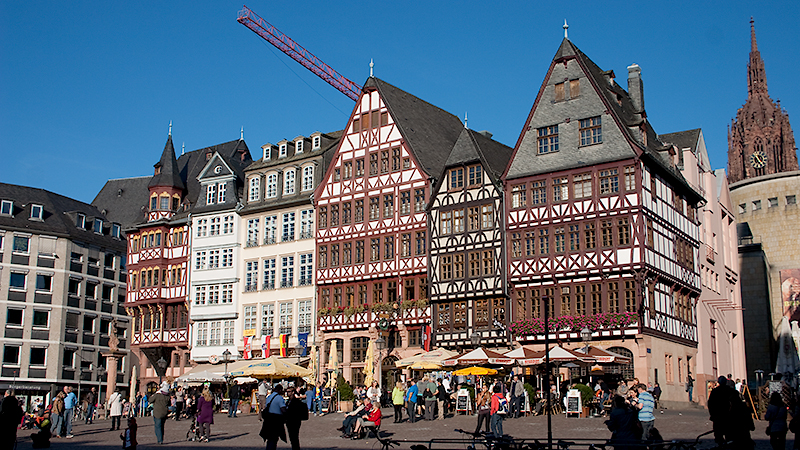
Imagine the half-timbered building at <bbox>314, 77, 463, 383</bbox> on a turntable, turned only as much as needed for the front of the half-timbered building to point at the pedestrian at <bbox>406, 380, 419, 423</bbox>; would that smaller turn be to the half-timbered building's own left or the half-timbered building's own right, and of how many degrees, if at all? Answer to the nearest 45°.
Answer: approximately 45° to the half-timbered building's own left

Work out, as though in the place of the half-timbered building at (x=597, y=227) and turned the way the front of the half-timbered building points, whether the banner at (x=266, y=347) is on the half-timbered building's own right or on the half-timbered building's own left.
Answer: on the half-timbered building's own right

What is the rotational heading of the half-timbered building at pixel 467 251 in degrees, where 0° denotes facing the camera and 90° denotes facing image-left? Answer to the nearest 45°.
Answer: approximately 45°

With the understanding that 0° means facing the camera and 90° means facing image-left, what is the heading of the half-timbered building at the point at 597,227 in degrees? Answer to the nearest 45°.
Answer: approximately 45°
